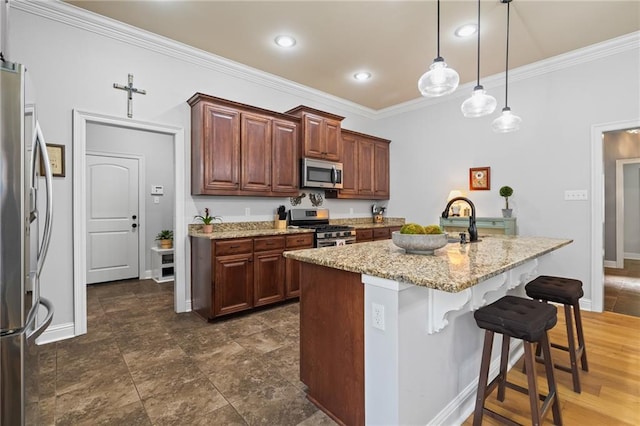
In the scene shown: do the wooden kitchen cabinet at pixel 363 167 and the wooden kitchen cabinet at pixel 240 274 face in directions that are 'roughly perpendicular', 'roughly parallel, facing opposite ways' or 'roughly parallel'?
roughly parallel

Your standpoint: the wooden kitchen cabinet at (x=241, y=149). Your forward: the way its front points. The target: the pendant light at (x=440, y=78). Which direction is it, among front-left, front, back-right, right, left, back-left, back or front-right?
front

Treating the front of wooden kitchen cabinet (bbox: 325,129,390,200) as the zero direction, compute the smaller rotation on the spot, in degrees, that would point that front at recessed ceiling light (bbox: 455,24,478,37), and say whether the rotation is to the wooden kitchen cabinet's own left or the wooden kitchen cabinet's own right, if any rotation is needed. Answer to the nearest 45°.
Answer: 0° — it already faces it

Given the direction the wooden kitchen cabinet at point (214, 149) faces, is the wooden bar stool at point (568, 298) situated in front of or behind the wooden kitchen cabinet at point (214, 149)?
in front

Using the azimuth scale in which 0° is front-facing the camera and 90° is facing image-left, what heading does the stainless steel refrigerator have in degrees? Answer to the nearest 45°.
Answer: approximately 270°

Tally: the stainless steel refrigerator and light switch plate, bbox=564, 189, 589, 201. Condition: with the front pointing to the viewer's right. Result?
1

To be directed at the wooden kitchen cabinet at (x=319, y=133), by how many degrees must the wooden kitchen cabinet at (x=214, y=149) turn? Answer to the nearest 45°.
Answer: approximately 45° to its left

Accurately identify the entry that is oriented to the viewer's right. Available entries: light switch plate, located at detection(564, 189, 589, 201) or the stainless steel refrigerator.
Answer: the stainless steel refrigerator

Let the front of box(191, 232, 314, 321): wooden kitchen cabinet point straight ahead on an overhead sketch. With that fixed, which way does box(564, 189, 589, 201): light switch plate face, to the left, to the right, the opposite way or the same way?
to the right

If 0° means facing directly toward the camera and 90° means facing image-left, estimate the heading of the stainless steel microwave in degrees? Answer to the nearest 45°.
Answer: approximately 315°

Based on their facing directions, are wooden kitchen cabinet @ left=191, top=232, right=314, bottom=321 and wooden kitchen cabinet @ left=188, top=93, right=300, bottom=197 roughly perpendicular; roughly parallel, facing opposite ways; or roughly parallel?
roughly parallel

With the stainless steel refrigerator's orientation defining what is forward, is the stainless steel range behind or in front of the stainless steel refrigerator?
in front

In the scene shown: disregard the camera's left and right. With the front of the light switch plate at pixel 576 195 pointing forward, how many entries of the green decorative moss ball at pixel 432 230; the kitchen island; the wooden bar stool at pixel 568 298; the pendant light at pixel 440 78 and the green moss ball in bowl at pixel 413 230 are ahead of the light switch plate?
5

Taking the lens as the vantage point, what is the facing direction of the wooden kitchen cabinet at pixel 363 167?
facing the viewer and to the right of the viewer

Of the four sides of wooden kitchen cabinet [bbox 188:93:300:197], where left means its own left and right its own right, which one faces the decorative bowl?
front
